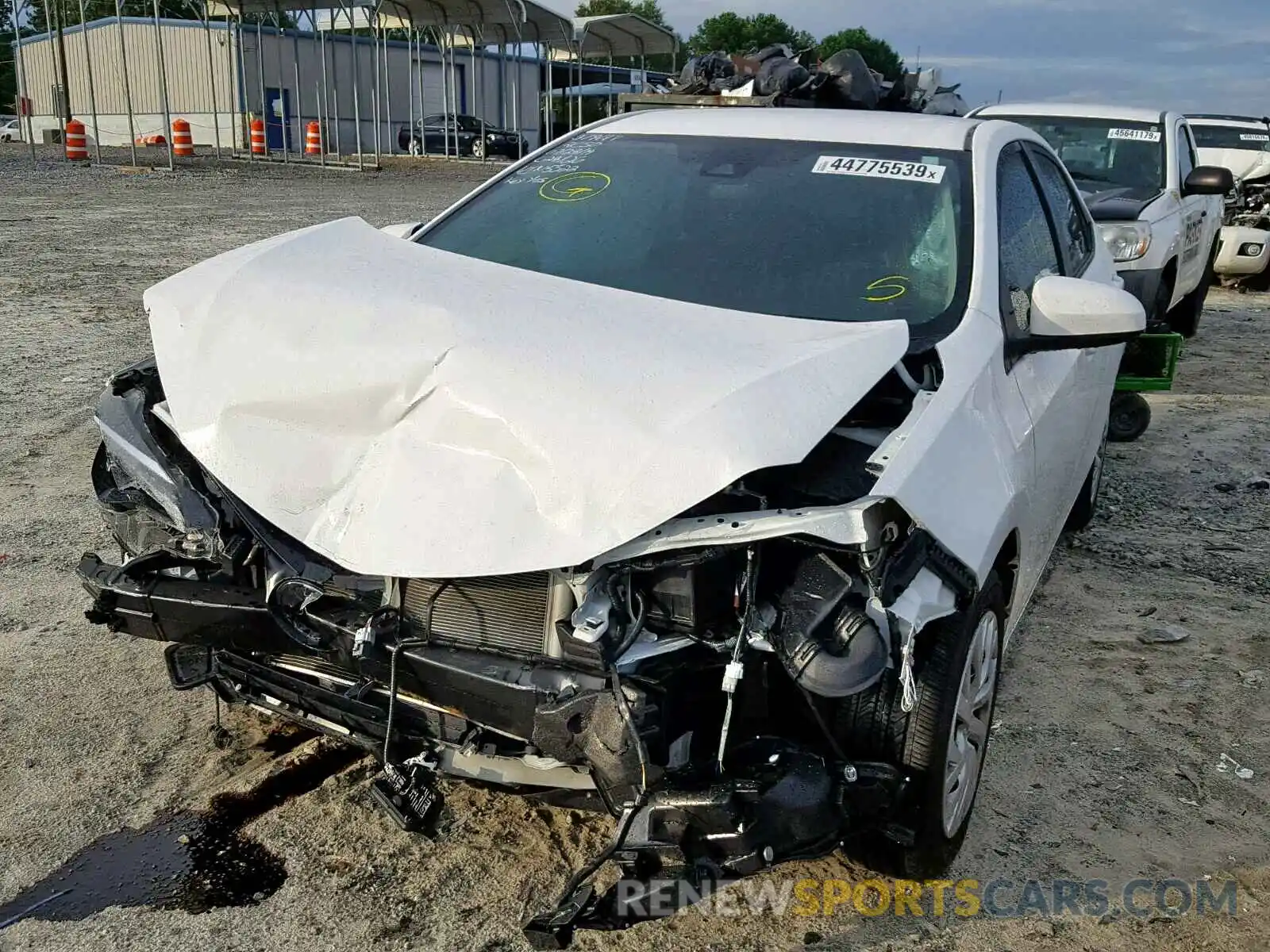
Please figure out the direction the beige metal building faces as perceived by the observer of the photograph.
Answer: facing the viewer and to the right of the viewer

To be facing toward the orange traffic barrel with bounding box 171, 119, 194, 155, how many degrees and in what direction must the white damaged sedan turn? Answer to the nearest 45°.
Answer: approximately 135° to its right

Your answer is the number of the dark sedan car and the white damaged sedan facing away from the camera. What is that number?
0

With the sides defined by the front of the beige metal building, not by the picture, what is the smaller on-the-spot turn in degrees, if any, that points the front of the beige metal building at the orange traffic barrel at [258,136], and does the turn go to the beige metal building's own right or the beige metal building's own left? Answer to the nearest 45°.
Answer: approximately 45° to the beige metal building's own right

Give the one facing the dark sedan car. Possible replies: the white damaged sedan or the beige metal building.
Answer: the beige metal building

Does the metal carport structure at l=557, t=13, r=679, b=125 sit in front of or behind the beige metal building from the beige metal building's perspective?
in front

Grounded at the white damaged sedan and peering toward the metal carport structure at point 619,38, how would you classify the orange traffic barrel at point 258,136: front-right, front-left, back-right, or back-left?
front-left

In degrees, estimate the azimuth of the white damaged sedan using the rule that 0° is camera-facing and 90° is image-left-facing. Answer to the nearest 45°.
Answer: approximately 45°

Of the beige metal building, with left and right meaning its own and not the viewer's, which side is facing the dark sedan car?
front

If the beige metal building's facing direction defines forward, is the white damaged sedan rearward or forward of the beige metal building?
forward

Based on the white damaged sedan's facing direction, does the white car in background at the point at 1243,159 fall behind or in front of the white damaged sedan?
behind

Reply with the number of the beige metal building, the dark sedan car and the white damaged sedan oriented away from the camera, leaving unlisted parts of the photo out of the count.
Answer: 0

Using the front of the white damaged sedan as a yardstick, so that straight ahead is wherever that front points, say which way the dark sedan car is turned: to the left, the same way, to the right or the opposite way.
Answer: to the left

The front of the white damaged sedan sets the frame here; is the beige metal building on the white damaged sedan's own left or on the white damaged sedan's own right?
on the white damaged sedan's own right
